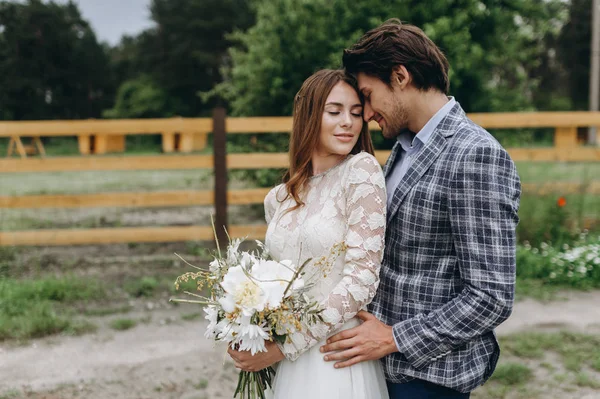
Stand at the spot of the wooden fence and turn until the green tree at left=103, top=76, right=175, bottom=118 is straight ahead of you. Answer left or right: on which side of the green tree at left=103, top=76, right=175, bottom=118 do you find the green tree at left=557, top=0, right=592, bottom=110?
right

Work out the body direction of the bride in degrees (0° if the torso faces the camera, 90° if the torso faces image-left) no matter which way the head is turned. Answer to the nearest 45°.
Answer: approximately 45°

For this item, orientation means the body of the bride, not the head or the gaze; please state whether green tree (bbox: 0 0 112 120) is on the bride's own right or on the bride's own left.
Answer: on the bride's own right

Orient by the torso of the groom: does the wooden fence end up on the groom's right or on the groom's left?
on the groom's right

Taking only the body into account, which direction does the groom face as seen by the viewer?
to the viewer's left

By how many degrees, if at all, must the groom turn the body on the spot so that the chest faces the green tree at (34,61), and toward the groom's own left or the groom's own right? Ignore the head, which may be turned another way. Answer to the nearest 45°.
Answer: approximately 45° to the groom's own right

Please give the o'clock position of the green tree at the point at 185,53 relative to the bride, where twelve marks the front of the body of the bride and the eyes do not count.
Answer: The green tree is roughly at 4 o'clock from the bride.
